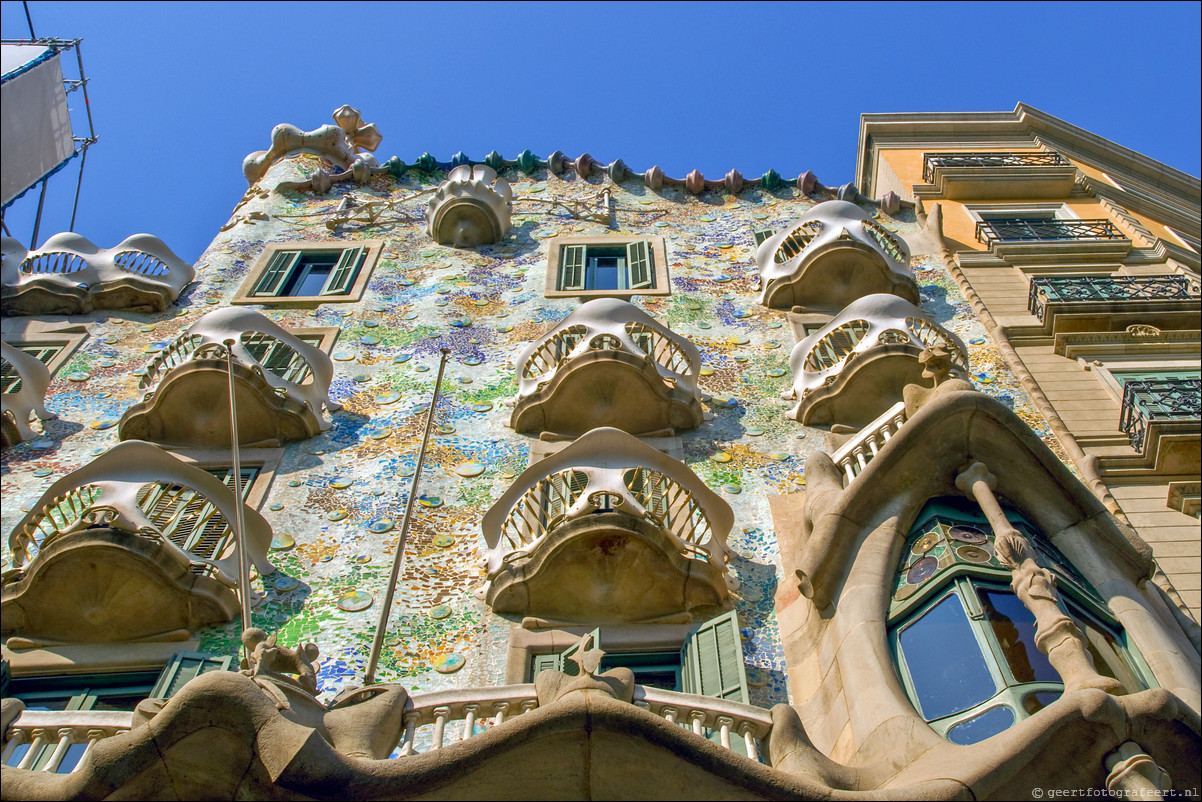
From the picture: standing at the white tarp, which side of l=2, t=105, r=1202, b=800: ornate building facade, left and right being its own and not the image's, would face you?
right

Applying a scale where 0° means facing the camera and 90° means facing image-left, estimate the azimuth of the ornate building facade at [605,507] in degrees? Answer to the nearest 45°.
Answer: approximately 0°
